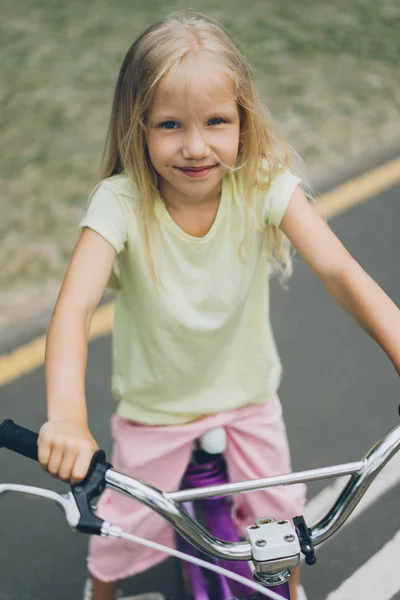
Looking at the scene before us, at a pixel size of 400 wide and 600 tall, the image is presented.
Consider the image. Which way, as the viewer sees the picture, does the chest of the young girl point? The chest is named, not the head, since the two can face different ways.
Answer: toward the camera
